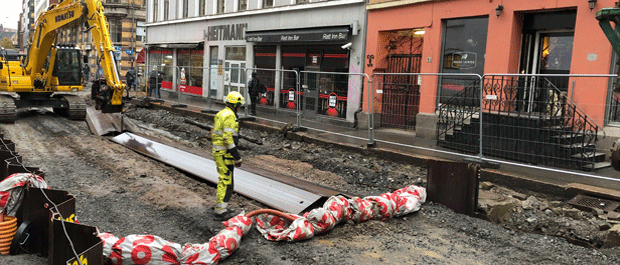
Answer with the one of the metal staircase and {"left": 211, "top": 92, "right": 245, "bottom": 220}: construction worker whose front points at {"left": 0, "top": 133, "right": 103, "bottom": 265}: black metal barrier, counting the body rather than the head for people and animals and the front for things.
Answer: the metal staircase

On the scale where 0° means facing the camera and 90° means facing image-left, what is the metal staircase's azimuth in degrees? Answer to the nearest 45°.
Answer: approximately 45°

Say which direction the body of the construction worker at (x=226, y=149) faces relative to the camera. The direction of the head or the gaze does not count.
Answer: to the viewer's right

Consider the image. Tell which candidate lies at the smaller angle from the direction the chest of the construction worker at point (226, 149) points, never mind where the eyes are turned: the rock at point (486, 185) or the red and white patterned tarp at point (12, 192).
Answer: the rock

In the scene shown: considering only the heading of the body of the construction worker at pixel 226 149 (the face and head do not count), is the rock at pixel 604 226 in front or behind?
in front

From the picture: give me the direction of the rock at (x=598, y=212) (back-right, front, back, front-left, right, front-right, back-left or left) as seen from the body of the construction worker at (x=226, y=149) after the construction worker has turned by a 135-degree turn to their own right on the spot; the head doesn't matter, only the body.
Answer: back-left

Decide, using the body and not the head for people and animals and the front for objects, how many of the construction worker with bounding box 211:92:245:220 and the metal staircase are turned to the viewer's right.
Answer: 1

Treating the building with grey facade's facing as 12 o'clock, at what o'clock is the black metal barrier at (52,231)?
The black metal barrier is roughly at 11 o'clock from the building with grey facade.

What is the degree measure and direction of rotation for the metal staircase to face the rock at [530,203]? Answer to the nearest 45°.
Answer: approximately 45° to its left

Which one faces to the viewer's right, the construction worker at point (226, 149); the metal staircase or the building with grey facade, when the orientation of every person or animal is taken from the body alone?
the construction worker

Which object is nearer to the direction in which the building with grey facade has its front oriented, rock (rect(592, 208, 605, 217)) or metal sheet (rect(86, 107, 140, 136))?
the metal sheet

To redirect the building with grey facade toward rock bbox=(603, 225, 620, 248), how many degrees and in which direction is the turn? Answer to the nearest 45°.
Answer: approximately 45° to its left

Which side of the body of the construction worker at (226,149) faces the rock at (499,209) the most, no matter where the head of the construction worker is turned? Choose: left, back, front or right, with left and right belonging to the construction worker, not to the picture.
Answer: front

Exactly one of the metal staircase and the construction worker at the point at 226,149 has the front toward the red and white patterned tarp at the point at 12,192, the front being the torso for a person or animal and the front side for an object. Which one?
the metal staircase
